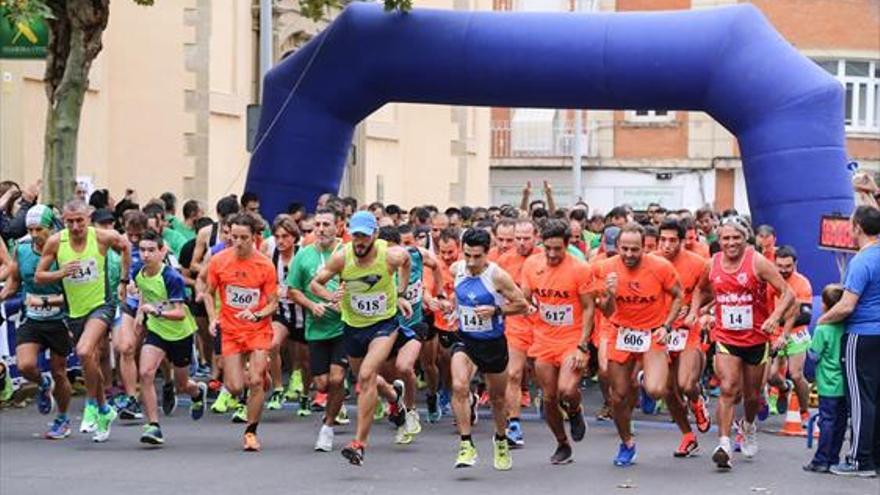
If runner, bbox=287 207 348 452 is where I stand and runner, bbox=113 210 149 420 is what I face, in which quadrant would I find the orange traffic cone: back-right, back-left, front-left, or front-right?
back-right

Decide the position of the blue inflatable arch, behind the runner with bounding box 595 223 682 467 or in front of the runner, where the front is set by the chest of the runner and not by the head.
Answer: behind

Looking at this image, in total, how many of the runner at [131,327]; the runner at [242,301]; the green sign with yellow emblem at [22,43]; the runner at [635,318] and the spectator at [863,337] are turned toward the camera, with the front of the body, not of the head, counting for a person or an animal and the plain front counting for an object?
4

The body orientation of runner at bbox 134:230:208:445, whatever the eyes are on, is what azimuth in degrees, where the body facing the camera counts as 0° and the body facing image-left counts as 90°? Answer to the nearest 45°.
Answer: approximately 45°

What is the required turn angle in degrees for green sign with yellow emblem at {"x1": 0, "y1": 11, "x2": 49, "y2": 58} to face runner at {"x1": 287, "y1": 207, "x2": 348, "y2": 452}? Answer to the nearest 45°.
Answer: approximately 45° to its left

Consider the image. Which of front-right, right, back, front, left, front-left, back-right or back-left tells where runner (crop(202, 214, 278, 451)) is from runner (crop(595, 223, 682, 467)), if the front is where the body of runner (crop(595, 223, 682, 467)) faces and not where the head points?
right

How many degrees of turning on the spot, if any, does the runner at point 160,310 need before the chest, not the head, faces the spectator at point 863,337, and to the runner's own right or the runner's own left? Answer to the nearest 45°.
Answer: approximately 90° to the runner's own left

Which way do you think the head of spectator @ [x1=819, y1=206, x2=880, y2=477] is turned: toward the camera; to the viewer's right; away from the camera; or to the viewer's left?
to the viewer's left

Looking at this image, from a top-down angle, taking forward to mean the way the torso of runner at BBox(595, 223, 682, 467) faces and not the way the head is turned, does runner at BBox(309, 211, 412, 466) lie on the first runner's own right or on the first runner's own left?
on the first runner's own right
